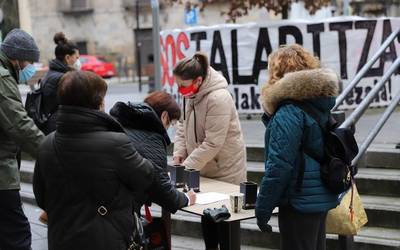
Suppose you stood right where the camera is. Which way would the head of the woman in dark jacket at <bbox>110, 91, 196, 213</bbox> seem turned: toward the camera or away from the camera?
away from the camera

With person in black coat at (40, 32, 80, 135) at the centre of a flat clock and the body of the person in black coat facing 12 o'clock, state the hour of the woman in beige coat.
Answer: The woman in beige coat is roughly at 2 o'clock from the person in black coat.

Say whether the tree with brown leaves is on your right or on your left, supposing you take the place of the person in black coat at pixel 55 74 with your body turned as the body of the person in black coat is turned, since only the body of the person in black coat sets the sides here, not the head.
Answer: on your left

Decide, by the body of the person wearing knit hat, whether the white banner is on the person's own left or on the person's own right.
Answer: on the person's own left

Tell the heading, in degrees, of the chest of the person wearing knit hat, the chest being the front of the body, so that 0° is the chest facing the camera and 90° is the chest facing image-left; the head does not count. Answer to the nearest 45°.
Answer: approximately 270°

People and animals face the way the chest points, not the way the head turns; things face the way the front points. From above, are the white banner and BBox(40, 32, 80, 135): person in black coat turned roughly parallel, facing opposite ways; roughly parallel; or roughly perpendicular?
roughly perpendicular

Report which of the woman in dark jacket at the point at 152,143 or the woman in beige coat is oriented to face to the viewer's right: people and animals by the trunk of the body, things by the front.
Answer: the woman in dark jacket

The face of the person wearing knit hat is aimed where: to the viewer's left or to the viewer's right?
to the viewer's right

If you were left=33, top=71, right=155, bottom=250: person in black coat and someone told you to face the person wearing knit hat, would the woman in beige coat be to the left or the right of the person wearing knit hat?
right

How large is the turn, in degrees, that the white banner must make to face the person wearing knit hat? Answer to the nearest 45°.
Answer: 0° — it already faces them

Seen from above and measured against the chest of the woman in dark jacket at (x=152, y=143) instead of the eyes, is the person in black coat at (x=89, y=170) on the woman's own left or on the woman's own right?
on the woman's own right

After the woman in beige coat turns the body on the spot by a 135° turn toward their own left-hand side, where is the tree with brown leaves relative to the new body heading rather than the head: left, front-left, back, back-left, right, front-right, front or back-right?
left

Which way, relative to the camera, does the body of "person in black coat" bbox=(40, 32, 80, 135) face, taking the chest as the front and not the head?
to the viewer's right
